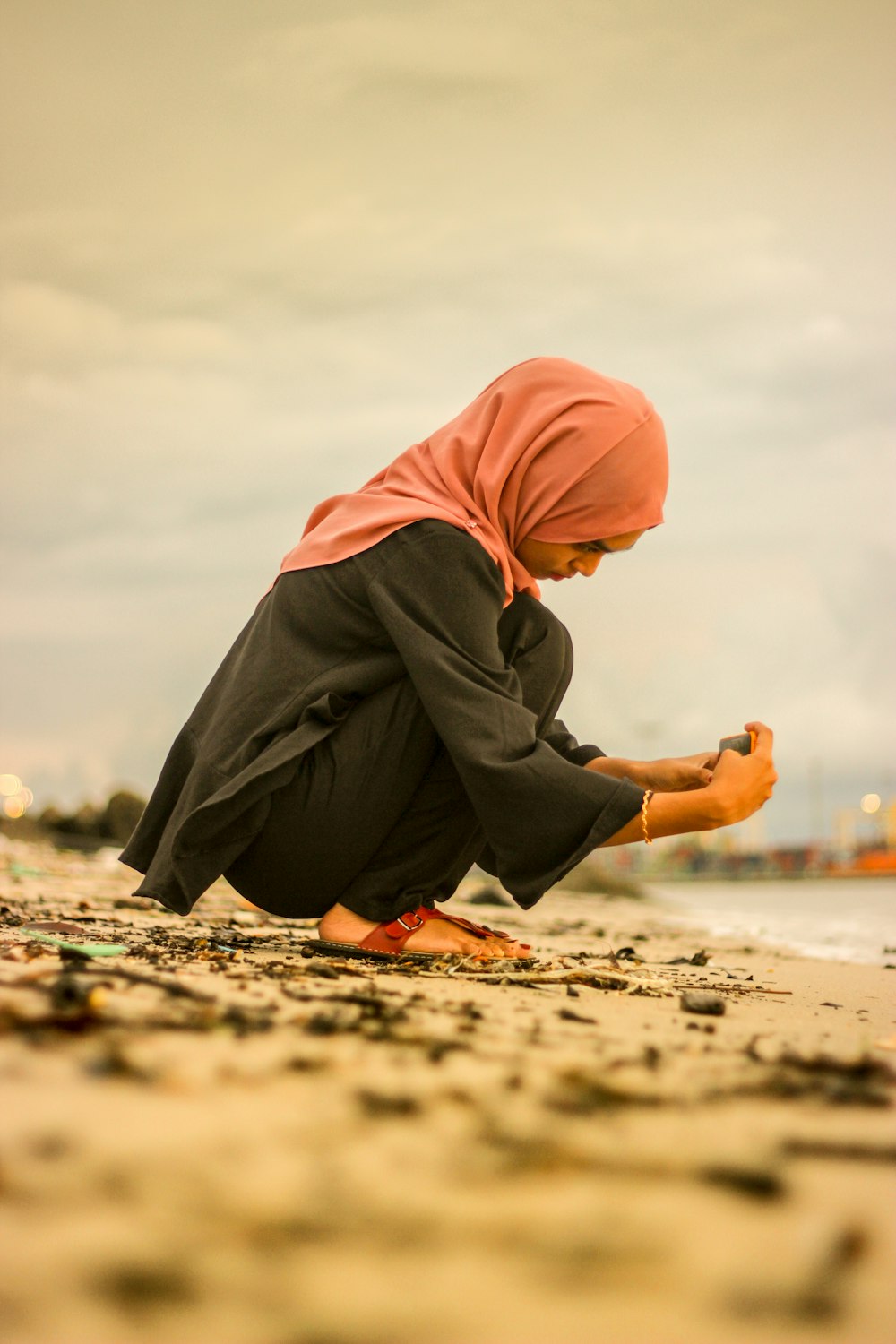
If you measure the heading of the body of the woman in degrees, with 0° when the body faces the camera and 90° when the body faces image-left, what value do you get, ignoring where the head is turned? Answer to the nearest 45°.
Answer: approximately 270°

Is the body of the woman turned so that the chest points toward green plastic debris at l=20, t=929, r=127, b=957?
no

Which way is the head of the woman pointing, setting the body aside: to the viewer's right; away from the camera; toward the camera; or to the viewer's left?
to the viewer's right
